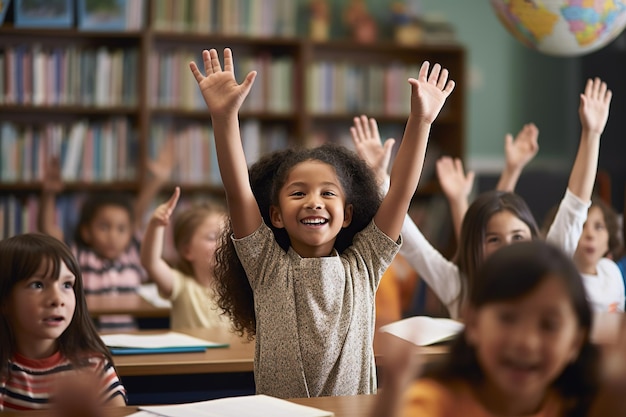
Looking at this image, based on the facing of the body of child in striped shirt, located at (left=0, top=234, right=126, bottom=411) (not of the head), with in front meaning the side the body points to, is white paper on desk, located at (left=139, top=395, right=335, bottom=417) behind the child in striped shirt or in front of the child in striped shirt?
in front

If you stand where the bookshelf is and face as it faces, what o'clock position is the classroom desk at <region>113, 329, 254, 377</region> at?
The classroom desk is roughly at 12 o'clock from the bookshelf.

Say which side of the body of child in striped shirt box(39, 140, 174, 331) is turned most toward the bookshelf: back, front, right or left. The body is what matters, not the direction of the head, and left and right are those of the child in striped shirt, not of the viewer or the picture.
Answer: back

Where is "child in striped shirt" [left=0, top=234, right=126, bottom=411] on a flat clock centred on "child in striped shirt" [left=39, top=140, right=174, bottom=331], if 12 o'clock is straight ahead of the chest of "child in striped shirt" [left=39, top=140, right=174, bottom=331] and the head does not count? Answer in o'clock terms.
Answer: "child in striped shirt" [left=0, top=234, right=126, bottom=411] is roughly at 12 o'clock from "child in striped shirt" [left=39, top=140, right=174, bottom=331].

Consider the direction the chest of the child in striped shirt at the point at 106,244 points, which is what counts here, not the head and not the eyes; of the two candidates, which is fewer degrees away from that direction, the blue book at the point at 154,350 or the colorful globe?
the blue book

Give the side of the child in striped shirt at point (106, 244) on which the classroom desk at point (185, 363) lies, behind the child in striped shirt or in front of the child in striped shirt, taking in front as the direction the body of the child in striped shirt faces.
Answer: in front
